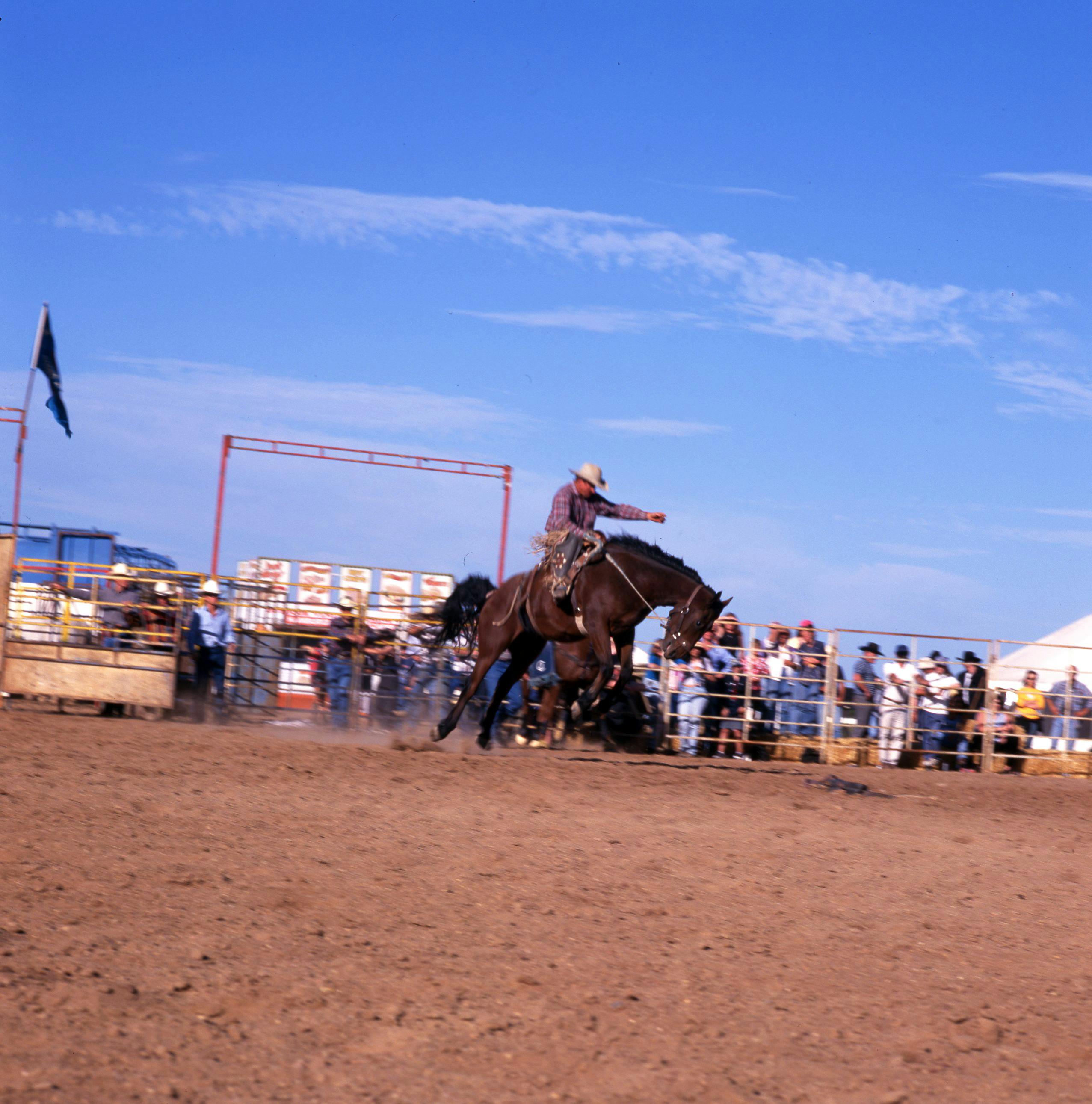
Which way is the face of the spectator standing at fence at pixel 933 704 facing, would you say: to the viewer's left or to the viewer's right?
to the viewer's left

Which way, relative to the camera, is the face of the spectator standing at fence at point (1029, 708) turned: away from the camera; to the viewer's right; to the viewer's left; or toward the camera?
toward the camera

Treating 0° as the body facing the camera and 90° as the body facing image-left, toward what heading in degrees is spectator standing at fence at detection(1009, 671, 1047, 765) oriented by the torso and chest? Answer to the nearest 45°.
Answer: approximately 0°

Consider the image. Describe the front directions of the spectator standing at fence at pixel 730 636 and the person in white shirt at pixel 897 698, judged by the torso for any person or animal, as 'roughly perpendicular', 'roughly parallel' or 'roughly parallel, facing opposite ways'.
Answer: roughly parallel

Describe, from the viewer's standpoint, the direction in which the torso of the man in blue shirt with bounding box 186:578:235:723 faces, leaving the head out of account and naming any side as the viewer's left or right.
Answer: facing the viewer and to the right of the viewer

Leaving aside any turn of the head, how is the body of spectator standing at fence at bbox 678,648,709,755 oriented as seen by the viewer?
toward the camera

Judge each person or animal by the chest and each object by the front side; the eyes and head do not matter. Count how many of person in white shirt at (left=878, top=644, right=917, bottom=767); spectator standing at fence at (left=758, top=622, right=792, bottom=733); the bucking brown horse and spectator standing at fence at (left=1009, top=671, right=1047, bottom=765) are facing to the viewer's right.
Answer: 1

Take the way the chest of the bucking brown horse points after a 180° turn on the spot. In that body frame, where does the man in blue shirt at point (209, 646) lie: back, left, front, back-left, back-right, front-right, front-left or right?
front-right

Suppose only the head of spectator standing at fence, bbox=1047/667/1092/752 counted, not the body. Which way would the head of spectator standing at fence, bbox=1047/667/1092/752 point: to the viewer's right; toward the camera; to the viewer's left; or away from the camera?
toward the camera

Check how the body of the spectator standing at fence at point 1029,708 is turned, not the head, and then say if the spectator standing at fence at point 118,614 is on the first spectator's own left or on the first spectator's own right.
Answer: on the first spectator's own right

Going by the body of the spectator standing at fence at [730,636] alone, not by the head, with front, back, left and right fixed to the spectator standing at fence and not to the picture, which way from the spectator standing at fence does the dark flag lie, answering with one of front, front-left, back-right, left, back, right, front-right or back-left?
right

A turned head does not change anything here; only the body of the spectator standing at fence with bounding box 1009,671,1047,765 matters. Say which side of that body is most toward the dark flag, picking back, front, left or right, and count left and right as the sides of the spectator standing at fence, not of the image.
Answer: right

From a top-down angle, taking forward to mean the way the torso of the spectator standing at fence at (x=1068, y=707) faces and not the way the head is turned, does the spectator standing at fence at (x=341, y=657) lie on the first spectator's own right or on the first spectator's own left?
on the first spectator's own right

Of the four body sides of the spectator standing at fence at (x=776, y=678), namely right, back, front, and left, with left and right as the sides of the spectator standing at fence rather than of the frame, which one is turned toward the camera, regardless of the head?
front
